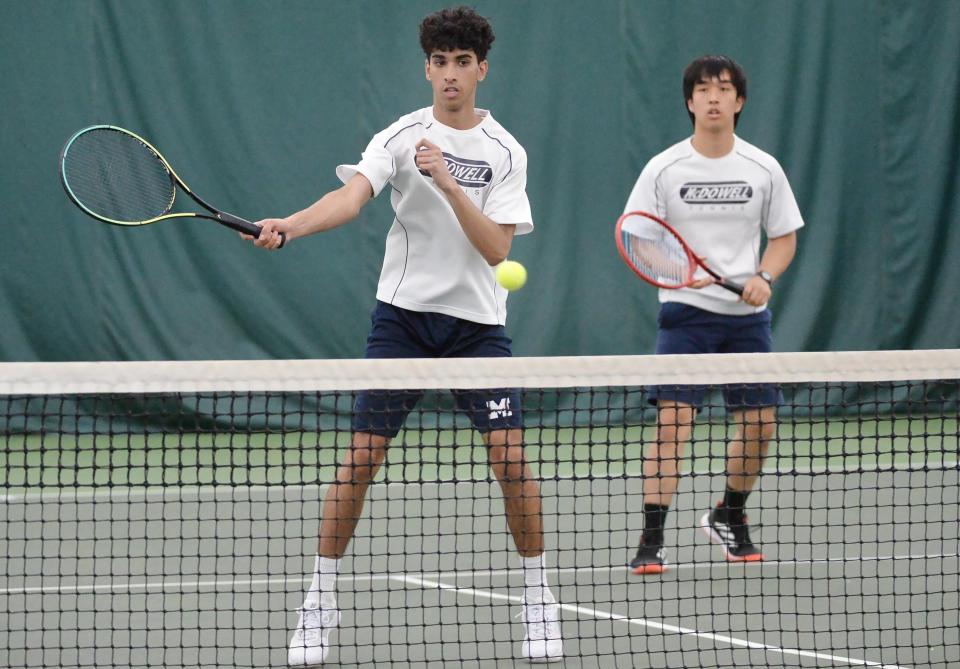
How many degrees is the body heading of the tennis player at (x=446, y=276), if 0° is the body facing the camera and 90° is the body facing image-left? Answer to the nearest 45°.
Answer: approximately 0°

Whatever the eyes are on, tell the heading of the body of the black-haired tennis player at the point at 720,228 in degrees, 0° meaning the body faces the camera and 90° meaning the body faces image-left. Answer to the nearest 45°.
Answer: approximately 0°

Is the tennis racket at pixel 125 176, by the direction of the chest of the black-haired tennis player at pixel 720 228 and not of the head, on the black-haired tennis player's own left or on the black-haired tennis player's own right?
on the black-haired tennis player's own right

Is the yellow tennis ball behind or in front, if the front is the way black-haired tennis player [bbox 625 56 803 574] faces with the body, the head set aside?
in front

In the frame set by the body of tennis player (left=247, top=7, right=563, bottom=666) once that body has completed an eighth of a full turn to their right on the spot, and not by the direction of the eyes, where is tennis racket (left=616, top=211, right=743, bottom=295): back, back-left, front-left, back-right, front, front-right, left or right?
back
